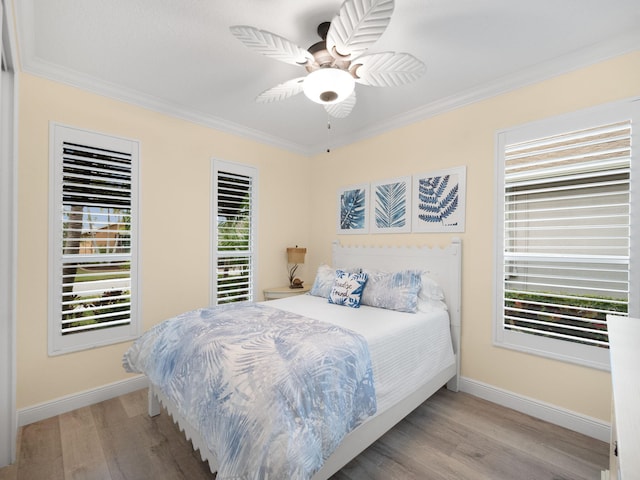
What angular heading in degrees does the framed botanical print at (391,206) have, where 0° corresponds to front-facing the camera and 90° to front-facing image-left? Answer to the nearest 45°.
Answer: approximately 45°

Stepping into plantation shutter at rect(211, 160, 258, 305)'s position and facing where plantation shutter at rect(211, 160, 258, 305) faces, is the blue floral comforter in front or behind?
in front

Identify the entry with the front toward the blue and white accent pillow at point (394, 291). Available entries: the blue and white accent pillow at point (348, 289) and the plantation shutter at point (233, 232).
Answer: the plantation shutter

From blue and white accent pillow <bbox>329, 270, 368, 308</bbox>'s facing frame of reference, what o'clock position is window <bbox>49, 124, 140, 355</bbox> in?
The window is roughly at 1 o'clock from the blue and white accent pillow.

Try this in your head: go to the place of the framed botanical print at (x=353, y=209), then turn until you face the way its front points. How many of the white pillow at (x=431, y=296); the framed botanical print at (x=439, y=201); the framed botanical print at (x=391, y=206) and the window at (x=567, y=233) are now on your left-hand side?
4

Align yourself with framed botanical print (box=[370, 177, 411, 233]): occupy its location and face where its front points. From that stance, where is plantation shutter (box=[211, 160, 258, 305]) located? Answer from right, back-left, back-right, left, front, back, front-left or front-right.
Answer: front-right

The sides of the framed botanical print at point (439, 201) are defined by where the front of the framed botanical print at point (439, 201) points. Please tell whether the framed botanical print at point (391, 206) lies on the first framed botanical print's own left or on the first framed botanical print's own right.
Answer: on the first framed botanical print's own right
